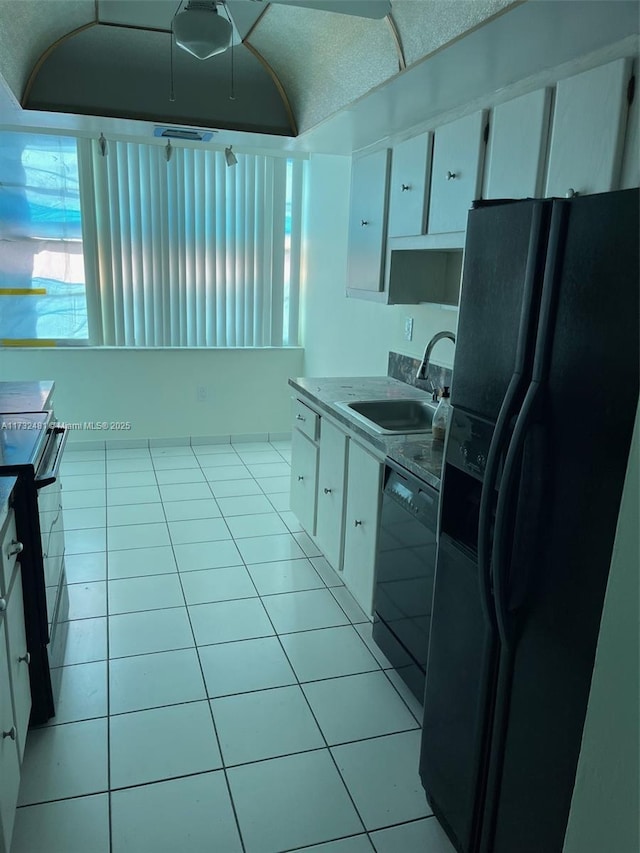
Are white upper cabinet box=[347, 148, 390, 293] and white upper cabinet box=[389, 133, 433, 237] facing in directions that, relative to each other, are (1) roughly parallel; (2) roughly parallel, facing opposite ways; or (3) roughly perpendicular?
roughly parallel

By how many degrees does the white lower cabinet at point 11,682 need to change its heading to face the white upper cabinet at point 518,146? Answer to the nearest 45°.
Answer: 0° — it already faces it

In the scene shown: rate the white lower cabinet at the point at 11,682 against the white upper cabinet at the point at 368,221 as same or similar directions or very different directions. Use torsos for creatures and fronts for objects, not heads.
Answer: very different directions

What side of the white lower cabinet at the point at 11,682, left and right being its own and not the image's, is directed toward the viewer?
right

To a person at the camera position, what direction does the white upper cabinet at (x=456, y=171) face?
facing the viewer and to the left of the viewer

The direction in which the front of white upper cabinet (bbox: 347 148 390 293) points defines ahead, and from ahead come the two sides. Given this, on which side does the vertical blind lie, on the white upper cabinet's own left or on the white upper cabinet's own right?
on the white upper cabinet's own right

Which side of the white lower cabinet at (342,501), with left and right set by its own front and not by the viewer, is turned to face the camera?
left

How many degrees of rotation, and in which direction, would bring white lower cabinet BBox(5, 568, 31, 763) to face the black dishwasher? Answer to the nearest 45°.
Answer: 0° — it already faces it

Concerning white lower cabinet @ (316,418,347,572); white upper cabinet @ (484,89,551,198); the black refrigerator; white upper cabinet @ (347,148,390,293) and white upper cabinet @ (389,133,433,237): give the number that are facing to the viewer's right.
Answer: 0

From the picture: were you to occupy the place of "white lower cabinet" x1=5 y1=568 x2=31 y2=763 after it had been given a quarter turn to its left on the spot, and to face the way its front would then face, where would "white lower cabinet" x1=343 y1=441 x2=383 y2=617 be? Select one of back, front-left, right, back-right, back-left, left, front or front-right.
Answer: right

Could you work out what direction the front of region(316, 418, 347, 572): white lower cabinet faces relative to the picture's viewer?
facing to the left of the viewer

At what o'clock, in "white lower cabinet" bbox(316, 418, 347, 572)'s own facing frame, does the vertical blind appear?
The vertical blind is roughly at 2 o'clock from the white lower cabinet.

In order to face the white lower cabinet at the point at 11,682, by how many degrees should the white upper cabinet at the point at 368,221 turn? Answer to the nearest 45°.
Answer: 0° — it already faces it

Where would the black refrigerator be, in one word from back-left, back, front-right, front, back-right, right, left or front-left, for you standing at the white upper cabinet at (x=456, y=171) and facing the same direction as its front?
front-left

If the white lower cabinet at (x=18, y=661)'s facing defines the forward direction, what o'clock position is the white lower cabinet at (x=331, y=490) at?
the white lower cabinet at (x=331, y=490) is roughly at 11 o'clock from the white lower cabinet at (x=18, y=661).

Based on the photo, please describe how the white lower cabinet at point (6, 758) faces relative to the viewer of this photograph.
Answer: facing to the right of the viewer

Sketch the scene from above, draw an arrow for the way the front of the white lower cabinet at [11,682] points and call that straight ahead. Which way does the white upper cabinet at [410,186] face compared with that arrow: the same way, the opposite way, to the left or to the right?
the opposite way

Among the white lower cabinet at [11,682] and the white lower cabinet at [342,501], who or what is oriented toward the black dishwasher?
the white lower cabinet at [11,682]

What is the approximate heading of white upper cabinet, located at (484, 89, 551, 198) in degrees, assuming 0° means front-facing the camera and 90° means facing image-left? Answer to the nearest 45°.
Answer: approximately 45°
